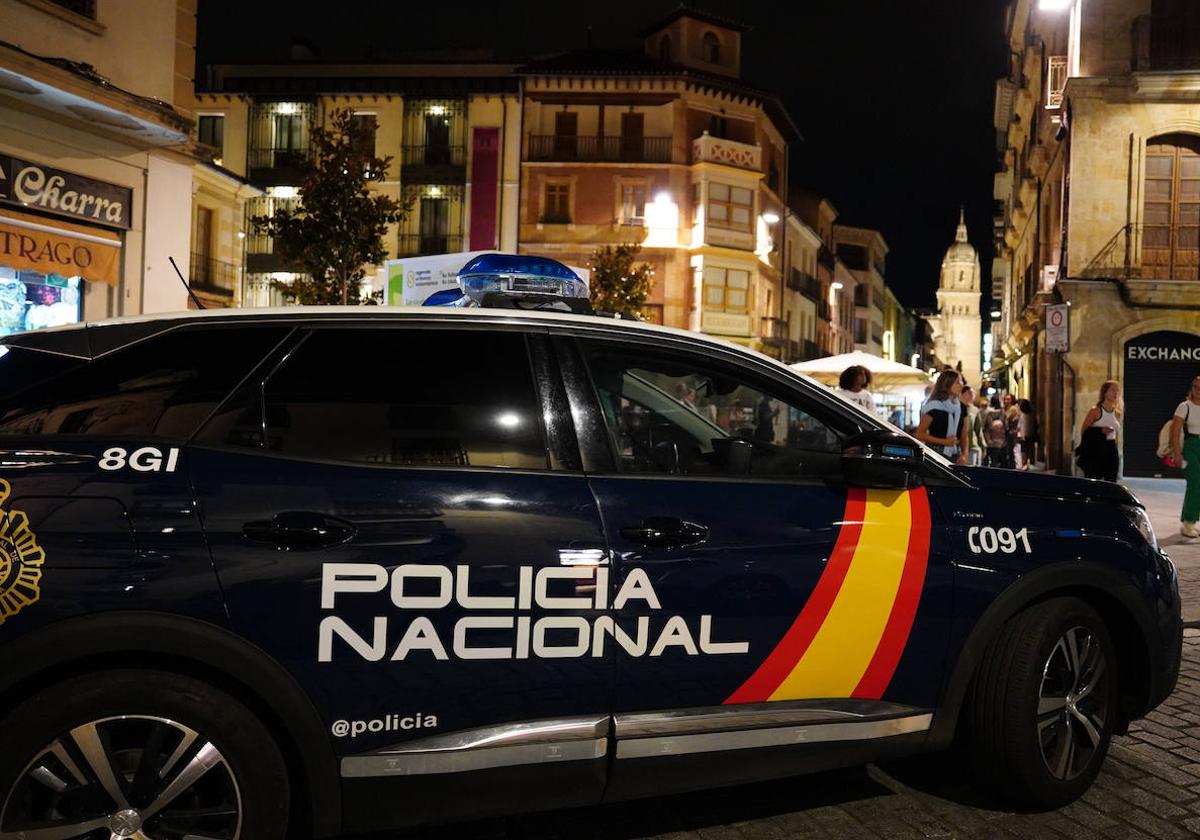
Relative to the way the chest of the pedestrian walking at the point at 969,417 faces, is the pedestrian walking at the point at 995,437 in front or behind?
behind

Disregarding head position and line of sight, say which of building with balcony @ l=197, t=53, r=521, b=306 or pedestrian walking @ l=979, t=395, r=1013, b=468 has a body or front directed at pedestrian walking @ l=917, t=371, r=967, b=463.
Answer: the building with balcony

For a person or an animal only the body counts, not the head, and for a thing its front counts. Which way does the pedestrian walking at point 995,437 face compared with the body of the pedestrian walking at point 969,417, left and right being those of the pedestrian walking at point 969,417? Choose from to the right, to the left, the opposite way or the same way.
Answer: the opposite way

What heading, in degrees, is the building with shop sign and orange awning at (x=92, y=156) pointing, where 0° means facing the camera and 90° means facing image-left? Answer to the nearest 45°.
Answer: approximately 315°

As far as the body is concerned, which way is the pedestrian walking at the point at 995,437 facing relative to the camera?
away from the camera

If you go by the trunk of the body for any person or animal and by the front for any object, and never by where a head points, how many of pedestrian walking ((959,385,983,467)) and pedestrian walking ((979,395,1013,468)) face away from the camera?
1

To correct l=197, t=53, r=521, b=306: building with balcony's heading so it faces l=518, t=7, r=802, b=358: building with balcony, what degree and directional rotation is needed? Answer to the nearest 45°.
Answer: approximately 90° to its left

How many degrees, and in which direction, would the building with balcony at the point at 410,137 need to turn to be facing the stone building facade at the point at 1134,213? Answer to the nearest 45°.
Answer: approximately 45° to its left

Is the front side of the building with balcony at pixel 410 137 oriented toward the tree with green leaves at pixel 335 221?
yes

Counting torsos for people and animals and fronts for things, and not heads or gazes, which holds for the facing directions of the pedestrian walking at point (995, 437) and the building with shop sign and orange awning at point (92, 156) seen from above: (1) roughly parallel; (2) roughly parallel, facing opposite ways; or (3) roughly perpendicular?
roughly perpendicular
